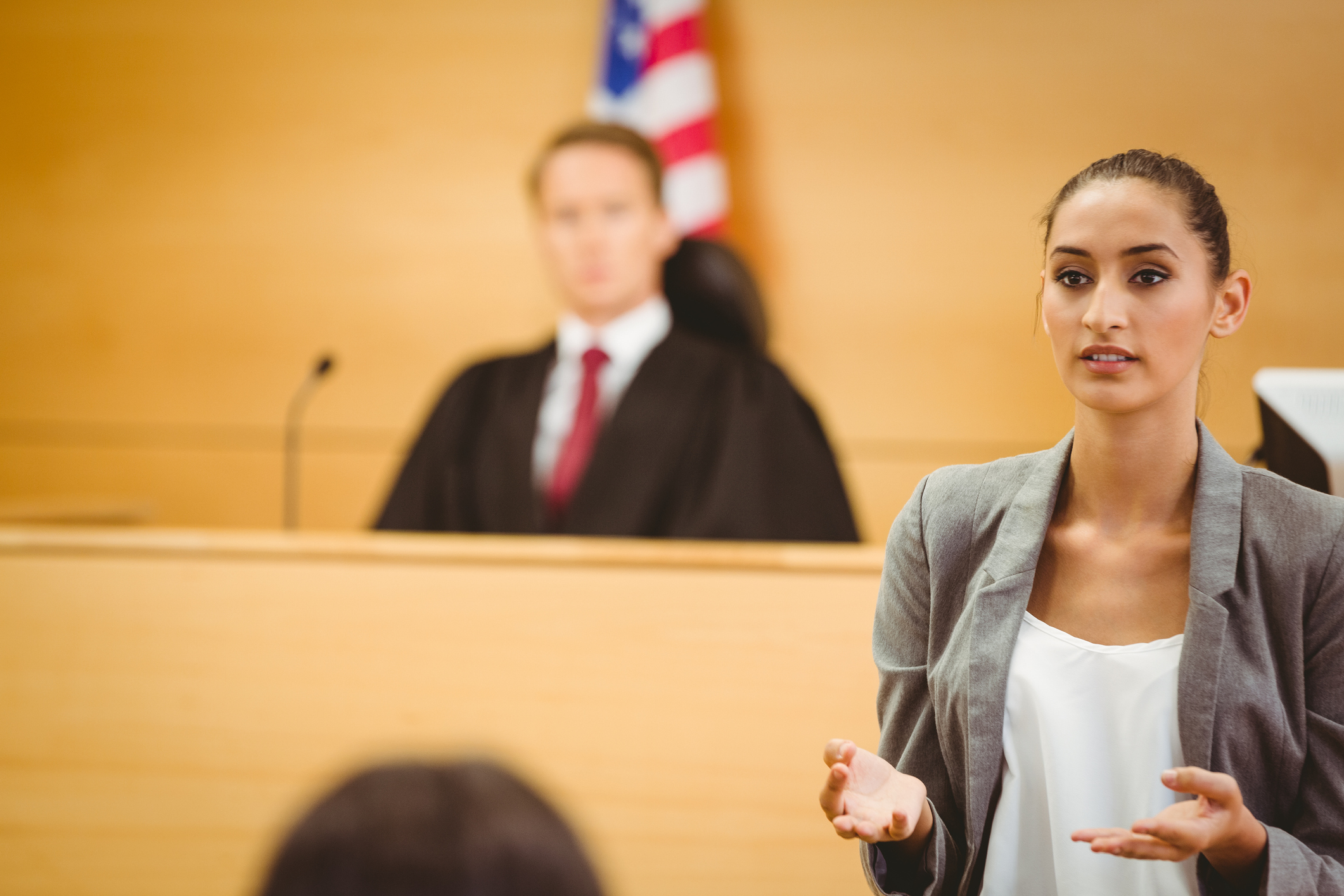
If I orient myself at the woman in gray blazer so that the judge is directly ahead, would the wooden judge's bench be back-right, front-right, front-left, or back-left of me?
front-left

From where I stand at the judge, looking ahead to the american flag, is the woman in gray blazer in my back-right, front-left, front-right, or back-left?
back-right

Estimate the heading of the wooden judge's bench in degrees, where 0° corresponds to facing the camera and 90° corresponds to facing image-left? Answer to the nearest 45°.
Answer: approximately 0°

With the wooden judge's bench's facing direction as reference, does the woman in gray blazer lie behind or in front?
in front

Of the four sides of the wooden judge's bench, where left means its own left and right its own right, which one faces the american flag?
back

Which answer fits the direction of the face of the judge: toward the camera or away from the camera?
toward the camera

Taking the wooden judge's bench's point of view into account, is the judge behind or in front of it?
behind

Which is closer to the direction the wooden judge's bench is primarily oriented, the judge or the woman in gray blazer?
the woman in gray blazer

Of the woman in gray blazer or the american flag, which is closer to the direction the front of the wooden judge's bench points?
the woman in gray blazer

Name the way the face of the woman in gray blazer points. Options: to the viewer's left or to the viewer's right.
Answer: to the viewer's left
